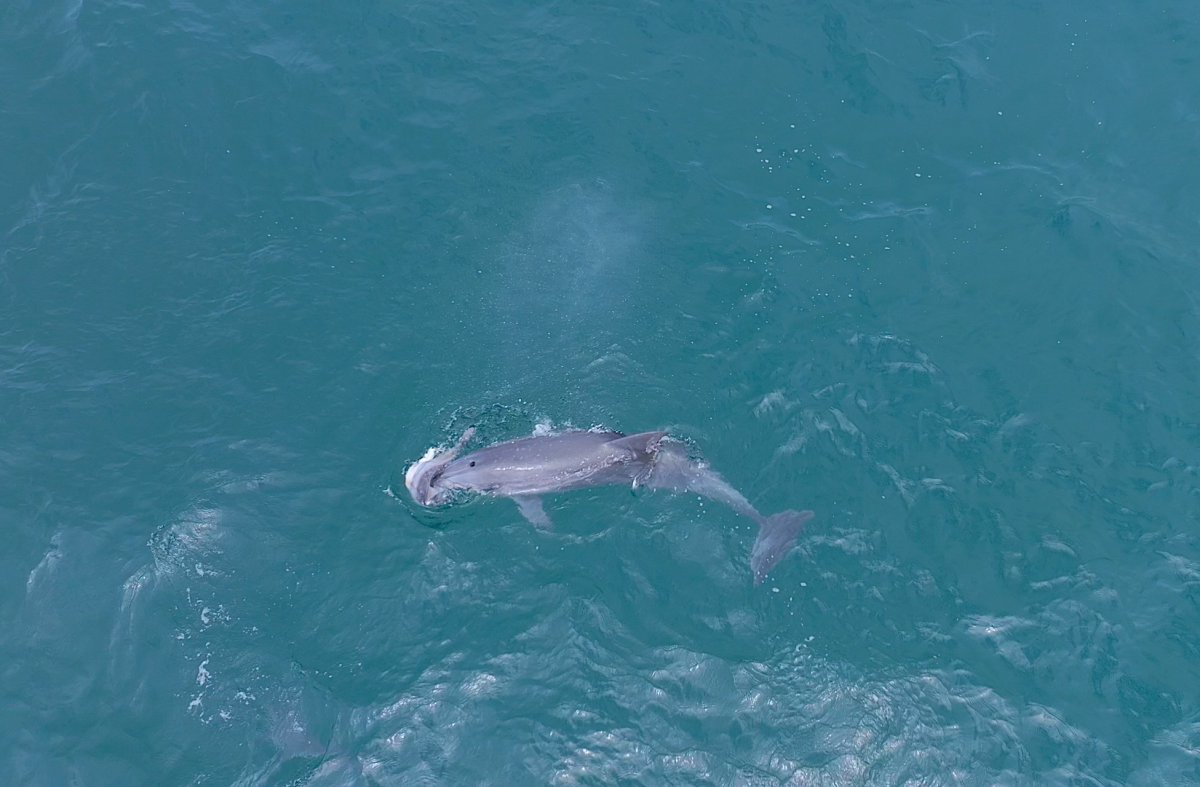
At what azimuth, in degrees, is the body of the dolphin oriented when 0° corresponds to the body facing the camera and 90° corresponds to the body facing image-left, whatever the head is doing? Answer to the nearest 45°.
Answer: approximately 90°
